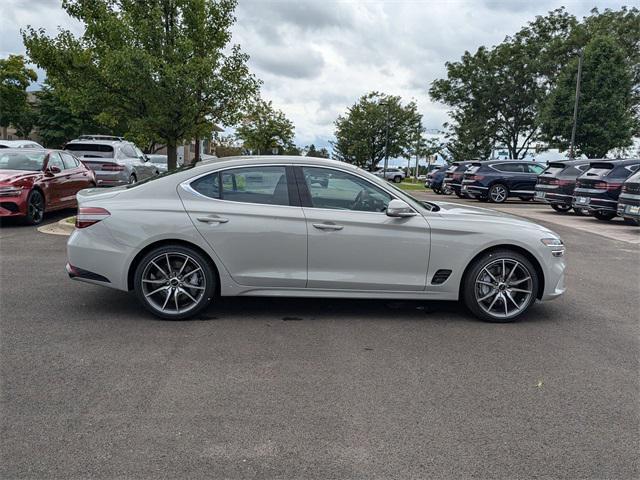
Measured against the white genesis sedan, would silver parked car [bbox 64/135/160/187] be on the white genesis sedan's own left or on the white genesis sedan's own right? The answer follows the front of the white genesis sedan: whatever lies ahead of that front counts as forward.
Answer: on the white genesis sedan's own left

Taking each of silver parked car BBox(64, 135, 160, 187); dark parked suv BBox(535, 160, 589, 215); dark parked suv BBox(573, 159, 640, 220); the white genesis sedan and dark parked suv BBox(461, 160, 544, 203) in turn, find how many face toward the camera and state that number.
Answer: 0

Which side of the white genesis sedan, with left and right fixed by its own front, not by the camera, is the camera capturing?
right

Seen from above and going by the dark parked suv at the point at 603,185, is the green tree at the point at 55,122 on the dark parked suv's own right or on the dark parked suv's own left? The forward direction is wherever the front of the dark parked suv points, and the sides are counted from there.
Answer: on the dark parked suv's own left

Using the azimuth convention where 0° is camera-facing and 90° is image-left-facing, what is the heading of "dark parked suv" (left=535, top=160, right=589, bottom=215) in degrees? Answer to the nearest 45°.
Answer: approximately 225°

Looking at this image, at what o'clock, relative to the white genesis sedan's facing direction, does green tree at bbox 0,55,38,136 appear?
The green tree is roughly at 8 o'clock from the white genesis sedan.

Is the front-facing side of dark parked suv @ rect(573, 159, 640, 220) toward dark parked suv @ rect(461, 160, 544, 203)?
no

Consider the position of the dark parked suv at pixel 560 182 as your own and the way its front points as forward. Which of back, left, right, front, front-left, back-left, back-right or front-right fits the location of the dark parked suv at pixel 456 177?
left

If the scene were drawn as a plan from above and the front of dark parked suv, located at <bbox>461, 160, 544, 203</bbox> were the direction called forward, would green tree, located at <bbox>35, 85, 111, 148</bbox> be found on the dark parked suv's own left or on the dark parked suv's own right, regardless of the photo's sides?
on the dark parked suv's own left

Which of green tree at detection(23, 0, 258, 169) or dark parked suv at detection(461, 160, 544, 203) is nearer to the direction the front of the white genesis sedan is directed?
the dark parked suv

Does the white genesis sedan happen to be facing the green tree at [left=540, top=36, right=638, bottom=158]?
no

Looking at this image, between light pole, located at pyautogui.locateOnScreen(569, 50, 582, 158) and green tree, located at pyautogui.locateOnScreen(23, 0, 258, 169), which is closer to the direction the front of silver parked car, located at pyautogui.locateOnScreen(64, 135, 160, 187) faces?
the light pole

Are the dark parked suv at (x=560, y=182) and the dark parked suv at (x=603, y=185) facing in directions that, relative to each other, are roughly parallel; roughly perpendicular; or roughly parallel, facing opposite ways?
roughly parallel

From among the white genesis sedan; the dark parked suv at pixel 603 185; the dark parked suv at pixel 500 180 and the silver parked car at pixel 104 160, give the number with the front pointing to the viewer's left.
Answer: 0

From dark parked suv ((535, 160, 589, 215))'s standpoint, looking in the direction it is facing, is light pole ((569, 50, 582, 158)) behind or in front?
in front

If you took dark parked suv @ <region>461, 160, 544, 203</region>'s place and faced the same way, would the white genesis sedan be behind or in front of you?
behind

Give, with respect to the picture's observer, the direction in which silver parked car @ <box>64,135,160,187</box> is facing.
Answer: facing away from the viewer and to the right of the viewer

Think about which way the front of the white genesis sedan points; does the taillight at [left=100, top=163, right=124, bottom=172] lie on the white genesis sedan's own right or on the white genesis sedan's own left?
on the white genesis sedan's own left

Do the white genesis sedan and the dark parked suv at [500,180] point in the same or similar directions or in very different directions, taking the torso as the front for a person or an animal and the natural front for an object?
same or similar directions
